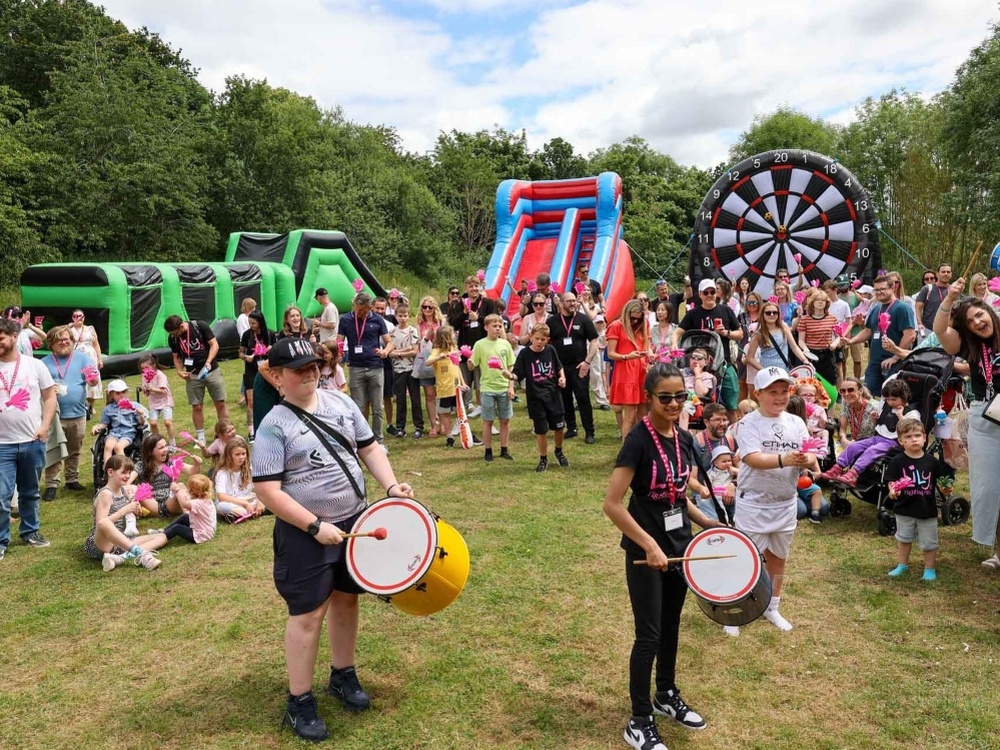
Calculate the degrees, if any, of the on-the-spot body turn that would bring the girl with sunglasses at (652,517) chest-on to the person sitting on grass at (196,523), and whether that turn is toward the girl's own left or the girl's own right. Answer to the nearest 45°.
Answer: approximately 180°

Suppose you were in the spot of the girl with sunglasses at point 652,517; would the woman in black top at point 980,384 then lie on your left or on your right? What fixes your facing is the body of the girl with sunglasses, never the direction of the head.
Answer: on your left

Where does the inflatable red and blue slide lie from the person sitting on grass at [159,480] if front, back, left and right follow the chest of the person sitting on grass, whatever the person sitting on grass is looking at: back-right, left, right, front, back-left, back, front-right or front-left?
left

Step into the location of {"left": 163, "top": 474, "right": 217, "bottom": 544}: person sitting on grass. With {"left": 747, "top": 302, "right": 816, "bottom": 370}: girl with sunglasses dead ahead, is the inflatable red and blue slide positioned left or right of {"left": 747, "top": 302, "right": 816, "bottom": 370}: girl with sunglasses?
left

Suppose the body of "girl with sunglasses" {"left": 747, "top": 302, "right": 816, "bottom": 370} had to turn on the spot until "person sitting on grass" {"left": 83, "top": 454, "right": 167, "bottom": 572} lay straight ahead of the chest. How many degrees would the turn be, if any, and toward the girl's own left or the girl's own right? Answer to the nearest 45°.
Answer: approximately 45° to the girl's own right

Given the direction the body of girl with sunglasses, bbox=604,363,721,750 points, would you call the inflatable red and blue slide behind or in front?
behind

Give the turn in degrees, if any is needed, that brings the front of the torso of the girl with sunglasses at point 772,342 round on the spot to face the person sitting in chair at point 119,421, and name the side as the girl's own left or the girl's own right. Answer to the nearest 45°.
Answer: approximately 45° to the girl's own right

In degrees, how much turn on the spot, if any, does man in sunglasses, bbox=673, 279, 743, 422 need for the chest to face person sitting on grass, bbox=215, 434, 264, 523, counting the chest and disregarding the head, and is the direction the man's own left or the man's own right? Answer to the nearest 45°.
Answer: approximately 45° to the man's own right

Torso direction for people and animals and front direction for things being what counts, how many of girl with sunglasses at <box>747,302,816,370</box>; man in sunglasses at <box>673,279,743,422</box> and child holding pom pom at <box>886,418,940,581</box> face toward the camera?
3
